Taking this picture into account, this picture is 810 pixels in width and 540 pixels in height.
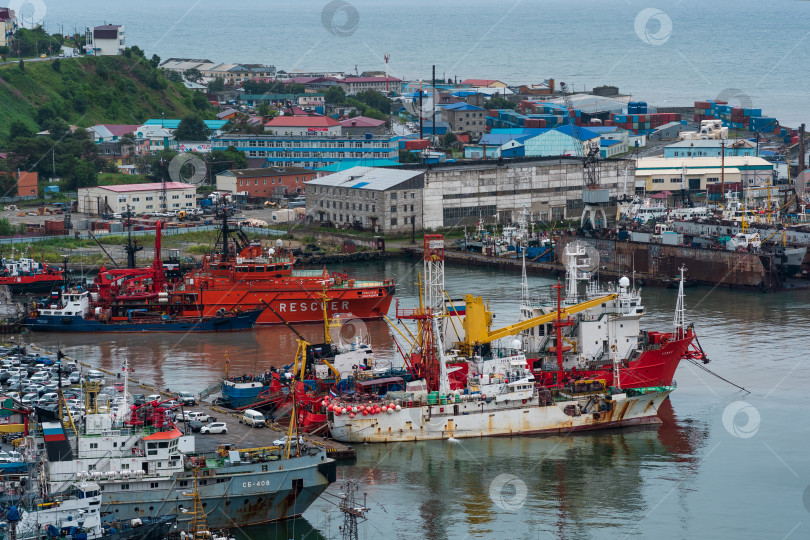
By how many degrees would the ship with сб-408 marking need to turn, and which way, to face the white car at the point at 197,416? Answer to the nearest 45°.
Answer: approximately 90° to its left

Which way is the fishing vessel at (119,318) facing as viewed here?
to the viewer's right

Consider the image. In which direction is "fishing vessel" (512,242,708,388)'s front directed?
to the viewer's right

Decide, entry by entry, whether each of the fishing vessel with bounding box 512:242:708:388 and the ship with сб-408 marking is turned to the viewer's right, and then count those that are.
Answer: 2

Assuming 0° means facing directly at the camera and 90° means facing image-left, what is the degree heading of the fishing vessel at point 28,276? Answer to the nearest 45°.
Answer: approximately 270°

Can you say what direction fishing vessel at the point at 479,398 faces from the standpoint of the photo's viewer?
facing to the right of the viewer

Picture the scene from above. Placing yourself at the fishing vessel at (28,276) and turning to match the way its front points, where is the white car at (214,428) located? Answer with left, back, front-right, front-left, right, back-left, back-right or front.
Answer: right

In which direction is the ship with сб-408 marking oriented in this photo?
to the viewer's right

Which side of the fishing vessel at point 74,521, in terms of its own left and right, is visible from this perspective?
right
